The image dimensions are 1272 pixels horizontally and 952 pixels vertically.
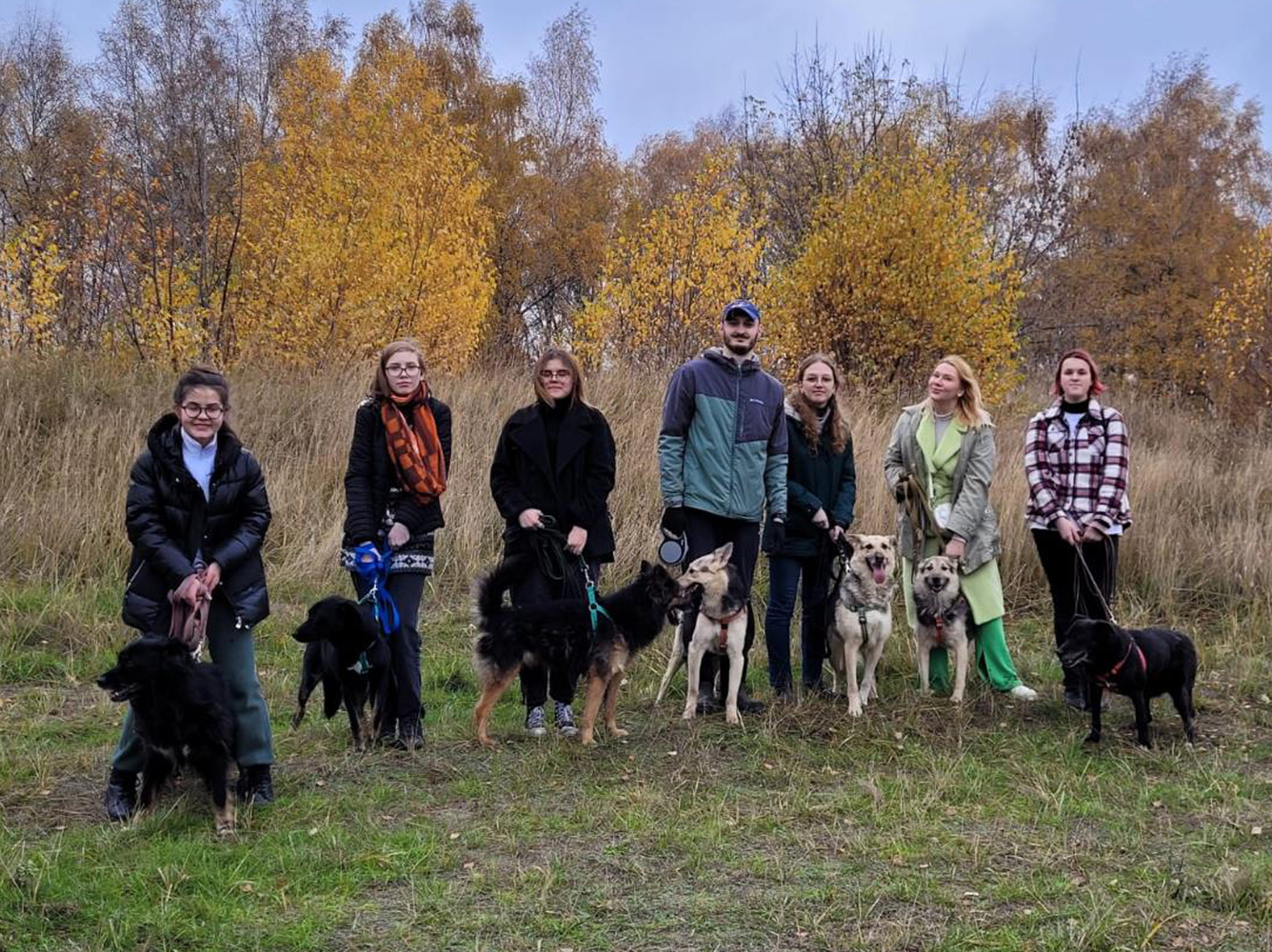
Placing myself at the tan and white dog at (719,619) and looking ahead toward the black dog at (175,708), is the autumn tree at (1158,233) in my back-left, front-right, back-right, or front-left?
back-right

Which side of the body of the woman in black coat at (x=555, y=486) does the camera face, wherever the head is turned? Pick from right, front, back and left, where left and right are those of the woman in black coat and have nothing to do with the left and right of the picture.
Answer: front

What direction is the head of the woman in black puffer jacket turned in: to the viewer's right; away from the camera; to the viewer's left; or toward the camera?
toward the camera

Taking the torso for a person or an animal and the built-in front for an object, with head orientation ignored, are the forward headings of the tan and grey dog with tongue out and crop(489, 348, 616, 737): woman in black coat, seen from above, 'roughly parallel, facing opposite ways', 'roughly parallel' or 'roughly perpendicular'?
roughly parallel

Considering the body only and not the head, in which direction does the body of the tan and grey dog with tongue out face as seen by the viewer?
toward the camera

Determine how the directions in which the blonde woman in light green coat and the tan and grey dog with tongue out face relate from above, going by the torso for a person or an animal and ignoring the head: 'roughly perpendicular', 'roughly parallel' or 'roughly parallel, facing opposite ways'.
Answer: roughly parallel

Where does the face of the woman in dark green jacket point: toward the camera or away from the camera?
toward the camera

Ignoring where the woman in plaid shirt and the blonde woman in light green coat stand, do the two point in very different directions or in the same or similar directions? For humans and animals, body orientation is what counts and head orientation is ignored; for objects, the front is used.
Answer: same or similar directions

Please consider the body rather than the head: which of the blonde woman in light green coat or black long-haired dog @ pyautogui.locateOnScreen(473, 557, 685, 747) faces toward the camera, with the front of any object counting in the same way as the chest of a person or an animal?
the blonde woman in light green coat

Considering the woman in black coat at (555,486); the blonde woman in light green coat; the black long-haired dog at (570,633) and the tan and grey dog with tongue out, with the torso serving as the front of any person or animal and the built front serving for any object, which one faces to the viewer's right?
the black long-haired dog

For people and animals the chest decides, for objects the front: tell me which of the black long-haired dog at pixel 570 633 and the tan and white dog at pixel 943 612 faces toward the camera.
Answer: the tan and white dog

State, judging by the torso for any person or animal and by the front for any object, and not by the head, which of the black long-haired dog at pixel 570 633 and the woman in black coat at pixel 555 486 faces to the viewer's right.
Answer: the black long-haired dog

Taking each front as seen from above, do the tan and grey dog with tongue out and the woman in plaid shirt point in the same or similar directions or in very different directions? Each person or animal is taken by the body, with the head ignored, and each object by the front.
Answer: same or similar directions

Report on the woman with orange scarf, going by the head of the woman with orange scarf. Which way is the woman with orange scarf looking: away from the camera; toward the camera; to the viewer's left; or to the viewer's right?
toward the camera

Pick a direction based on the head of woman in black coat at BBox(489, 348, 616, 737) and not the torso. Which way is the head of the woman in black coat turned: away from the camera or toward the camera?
toward the camera

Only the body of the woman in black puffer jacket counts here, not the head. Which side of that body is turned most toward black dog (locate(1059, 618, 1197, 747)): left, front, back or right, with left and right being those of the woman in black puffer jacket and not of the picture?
left
